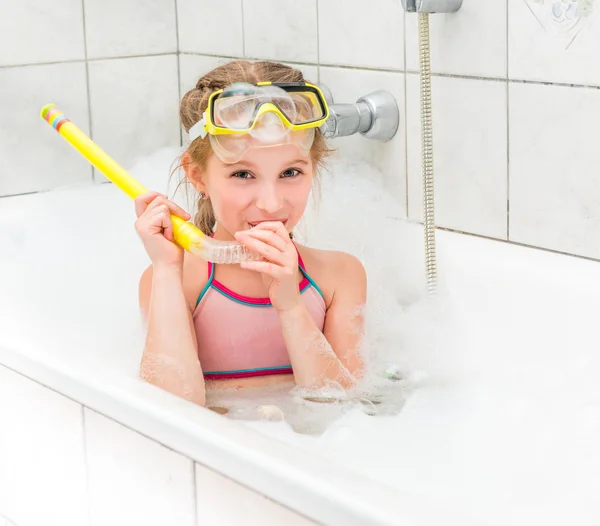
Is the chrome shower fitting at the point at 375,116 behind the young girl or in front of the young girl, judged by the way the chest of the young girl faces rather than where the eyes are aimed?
behind

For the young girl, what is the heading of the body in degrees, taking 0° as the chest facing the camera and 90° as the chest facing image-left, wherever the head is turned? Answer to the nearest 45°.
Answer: approximately 0°
